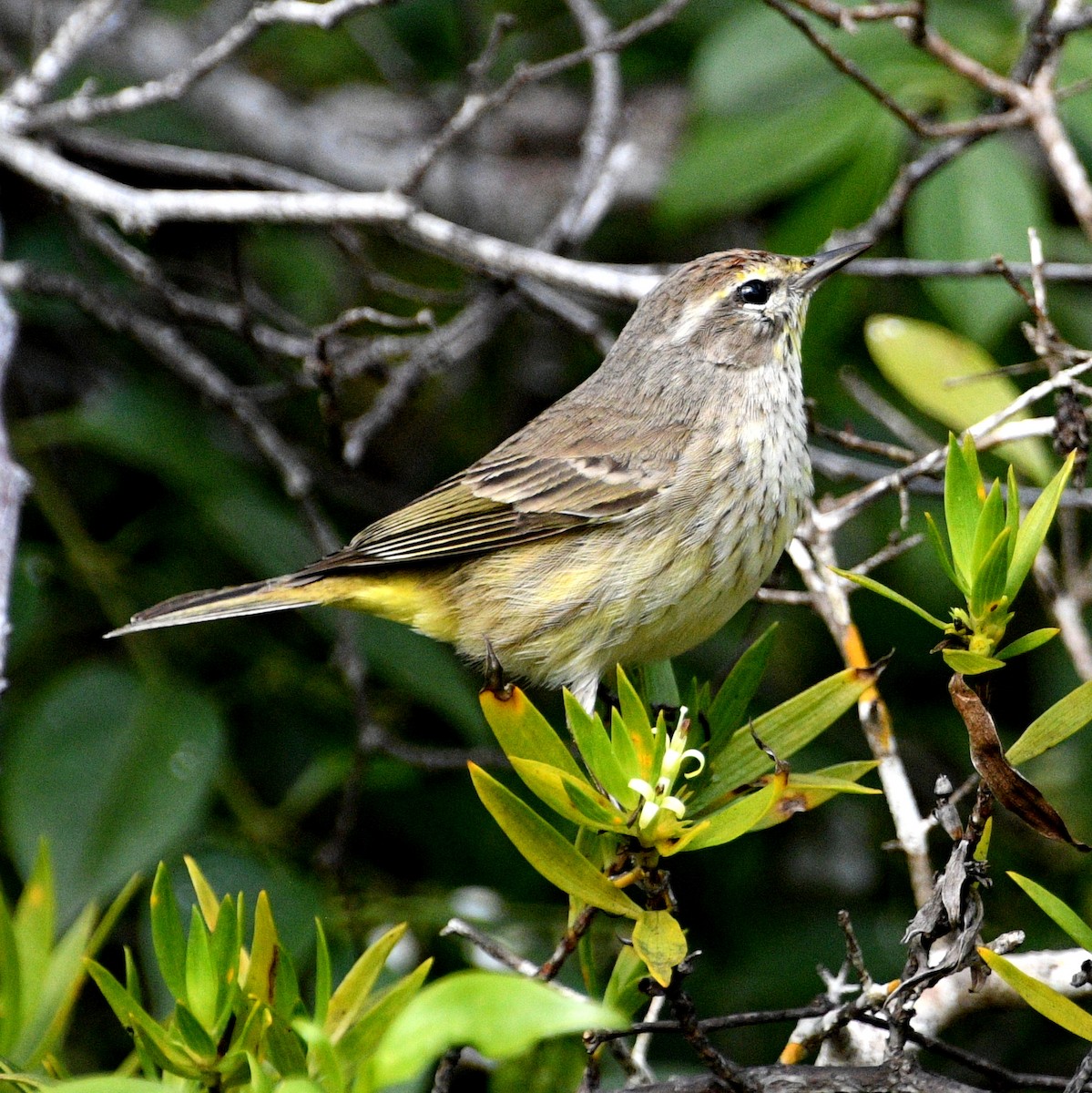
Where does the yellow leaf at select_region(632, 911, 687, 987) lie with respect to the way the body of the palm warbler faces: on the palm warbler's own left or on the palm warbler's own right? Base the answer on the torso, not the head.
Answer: on the palm warbler's own right

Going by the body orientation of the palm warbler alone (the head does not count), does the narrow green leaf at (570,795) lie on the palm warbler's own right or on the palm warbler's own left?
on the palm warbler's own right

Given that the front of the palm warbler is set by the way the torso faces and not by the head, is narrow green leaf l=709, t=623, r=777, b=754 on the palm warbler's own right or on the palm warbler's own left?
on the palm warbler's own right

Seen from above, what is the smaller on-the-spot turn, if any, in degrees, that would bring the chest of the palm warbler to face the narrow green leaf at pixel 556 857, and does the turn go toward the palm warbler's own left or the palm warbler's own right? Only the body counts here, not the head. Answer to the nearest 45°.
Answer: approximately 90° to the palm warbler's own right

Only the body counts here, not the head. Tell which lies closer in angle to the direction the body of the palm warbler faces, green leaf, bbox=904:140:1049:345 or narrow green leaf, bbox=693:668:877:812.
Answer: the narrow green leaf

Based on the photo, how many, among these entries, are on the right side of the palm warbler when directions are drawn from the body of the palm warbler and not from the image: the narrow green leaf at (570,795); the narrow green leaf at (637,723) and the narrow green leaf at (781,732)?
3

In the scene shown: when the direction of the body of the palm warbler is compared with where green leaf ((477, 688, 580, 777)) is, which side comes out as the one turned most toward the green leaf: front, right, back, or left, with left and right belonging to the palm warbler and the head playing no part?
right

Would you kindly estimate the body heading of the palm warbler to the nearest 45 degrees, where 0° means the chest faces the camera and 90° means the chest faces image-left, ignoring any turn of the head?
approximately 270°

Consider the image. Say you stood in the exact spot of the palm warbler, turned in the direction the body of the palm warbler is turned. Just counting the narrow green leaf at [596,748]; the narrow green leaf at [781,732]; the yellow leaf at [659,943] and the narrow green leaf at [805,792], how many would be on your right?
4
